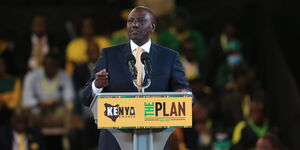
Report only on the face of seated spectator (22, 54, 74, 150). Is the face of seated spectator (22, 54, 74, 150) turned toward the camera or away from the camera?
toward the camera

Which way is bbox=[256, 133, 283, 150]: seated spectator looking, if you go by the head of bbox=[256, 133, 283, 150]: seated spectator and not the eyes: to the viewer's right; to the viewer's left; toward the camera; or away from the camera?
toward the camera

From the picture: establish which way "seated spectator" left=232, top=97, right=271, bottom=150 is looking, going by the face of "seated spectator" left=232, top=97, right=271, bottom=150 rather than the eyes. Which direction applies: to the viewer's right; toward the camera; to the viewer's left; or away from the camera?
toward the camera

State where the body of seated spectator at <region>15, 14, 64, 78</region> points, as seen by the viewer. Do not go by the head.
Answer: toward the camera

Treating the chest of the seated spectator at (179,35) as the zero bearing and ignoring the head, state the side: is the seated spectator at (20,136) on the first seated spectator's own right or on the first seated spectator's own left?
on the first seated spectator's own right

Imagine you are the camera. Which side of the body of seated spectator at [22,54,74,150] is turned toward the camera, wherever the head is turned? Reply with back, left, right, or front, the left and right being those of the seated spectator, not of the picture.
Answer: front

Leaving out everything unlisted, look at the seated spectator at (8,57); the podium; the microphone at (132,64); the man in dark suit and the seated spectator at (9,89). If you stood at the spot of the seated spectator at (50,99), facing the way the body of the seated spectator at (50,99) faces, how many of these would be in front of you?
3

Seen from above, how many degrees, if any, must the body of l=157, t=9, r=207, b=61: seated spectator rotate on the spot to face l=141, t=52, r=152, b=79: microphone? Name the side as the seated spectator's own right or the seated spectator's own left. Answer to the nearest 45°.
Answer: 0° — they already face it

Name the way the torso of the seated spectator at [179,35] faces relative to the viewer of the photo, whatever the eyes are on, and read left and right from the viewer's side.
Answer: facing the viewer

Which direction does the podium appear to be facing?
toward the camera

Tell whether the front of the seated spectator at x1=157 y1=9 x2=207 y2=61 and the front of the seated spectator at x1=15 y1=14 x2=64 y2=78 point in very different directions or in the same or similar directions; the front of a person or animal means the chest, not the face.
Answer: same or similar directions

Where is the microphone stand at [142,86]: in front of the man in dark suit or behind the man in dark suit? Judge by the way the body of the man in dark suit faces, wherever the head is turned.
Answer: in front

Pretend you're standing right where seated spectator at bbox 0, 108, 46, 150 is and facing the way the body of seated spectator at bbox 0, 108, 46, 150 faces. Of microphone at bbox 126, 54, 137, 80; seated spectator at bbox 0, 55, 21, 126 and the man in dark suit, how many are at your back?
1

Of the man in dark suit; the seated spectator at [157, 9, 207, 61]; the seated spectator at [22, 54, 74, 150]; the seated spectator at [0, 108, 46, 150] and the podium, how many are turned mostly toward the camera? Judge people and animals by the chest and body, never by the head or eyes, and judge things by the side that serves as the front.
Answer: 5
